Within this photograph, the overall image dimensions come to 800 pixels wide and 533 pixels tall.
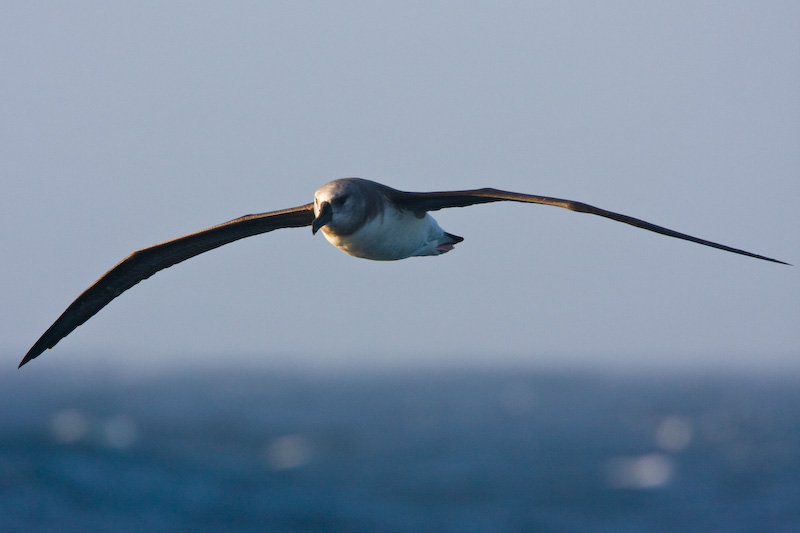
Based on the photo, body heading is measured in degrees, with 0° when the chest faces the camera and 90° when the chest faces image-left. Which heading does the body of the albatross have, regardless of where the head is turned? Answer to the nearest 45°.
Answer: approximately 45°
